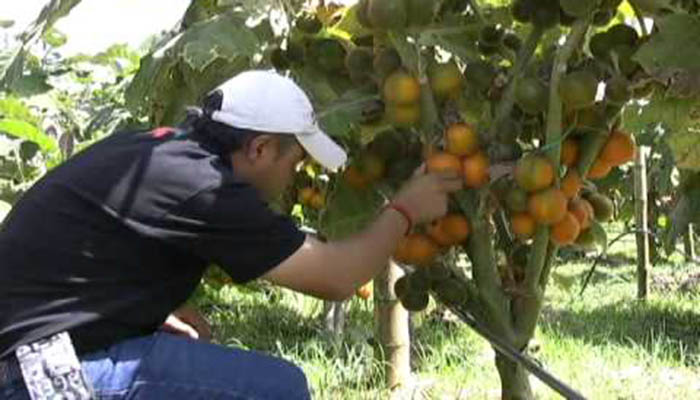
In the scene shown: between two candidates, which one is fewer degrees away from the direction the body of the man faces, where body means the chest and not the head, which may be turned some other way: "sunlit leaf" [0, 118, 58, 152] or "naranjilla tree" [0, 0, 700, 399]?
the naranjilla tree

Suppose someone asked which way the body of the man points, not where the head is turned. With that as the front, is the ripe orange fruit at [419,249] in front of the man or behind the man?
in front

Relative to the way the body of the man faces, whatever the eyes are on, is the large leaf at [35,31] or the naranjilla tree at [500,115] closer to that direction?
the naranjilla tree

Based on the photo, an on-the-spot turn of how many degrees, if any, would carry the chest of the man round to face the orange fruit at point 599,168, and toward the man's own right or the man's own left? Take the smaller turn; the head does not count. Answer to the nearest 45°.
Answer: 0° — they already face it

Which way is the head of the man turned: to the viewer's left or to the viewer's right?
to the viewer's right

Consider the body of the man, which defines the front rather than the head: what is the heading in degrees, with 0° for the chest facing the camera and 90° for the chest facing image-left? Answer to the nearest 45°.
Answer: approximately 270°

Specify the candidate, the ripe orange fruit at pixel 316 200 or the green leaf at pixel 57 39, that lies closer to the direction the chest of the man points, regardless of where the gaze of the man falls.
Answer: the ripe orange fruit

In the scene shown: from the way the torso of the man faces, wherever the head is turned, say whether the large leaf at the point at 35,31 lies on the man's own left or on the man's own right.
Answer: on the man's own left

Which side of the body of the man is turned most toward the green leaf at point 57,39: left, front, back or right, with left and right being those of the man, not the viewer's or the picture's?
left
